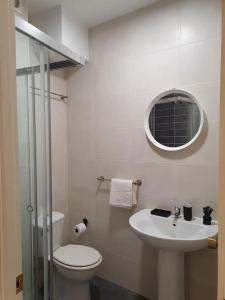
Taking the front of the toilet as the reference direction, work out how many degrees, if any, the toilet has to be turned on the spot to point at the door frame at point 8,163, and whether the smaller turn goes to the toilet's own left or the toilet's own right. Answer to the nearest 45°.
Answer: approximately 45° to the toilet's own right

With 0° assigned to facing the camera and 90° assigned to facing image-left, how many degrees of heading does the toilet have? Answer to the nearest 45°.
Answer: approximately 315°
